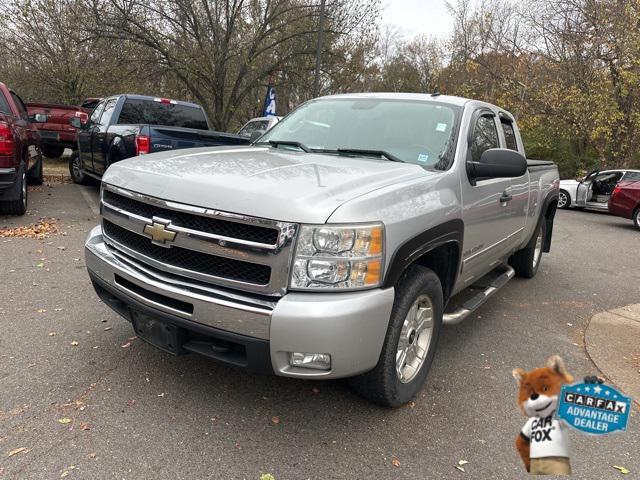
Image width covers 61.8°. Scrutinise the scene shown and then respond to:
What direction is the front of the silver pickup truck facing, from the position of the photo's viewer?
facing the viewer and to the left of the viewer

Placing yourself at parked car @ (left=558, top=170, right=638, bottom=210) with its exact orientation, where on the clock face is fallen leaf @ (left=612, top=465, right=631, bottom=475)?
The fallen leaf is roughly at 9 o'clock from the parked car.

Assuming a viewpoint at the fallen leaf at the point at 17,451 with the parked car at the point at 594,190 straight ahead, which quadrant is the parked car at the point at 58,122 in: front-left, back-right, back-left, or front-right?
front-left

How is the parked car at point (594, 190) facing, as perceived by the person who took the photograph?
facing to the left of the viewer

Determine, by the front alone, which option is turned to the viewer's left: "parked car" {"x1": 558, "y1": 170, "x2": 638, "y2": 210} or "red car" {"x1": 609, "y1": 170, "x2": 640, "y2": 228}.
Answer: the parked car

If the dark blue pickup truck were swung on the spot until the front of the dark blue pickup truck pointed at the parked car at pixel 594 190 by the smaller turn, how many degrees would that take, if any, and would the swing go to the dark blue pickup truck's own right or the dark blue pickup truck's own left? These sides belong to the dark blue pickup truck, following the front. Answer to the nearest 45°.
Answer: approximately 135° to the dark blue pickup truck's own right

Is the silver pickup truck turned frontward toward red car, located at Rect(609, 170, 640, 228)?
no

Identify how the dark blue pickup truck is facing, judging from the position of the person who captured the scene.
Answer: facing away from the viewer and to the left of the viewer

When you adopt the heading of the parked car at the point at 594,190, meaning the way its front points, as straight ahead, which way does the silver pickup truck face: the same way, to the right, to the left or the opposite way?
to the left

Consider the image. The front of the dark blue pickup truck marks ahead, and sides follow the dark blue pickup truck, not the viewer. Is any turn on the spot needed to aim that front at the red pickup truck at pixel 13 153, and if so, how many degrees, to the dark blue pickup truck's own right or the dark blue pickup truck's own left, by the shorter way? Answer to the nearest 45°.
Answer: approximately 90° to the dark blue pickup truck's own left

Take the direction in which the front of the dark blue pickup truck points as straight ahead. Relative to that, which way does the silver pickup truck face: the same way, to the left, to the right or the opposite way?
to the left
